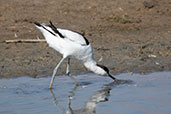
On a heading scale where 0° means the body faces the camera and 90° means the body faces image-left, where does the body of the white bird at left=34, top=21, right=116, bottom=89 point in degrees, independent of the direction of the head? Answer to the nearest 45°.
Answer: approximately 270°
